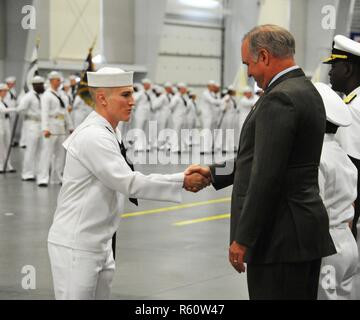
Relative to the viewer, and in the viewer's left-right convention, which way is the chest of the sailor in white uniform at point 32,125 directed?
facing the viewer and to the right of the viewer

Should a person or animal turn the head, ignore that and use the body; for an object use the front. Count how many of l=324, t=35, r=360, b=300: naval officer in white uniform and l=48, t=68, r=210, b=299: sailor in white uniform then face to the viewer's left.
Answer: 1

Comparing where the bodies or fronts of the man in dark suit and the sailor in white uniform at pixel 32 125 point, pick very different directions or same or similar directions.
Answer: very different directions

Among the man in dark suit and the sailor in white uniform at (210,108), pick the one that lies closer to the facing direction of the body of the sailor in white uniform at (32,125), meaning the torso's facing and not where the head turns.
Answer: the man in dark suit

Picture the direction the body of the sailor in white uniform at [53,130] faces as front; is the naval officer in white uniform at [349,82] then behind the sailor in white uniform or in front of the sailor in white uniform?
in front

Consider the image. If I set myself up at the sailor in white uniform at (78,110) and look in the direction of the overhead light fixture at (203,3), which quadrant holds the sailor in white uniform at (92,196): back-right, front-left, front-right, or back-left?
back-right

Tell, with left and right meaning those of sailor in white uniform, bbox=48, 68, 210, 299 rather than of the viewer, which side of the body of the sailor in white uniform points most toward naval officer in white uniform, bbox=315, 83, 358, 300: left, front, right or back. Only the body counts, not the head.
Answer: front

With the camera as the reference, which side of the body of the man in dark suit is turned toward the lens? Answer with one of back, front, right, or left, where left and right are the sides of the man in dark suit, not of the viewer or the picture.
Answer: left

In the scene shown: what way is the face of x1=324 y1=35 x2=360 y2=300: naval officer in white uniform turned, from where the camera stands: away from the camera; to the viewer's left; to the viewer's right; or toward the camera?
to the viewer's left
